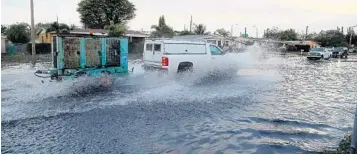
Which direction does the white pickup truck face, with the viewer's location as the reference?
facing away from the viewer and to the right of the viewer

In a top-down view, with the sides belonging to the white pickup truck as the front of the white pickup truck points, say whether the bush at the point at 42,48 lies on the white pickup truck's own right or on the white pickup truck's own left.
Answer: on the white pickup truck's own left

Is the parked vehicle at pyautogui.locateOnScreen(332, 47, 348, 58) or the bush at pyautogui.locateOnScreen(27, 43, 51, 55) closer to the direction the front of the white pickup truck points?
the parked vehicle

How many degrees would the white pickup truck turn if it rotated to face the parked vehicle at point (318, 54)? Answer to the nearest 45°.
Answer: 0° — it already faces it

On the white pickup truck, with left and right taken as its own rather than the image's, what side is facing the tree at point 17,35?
left

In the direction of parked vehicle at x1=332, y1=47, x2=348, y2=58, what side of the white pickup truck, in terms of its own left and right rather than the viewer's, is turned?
front
